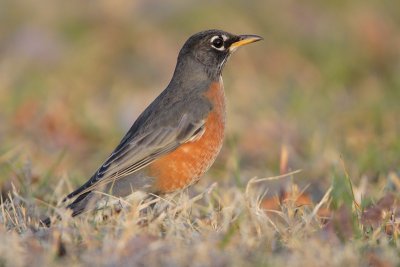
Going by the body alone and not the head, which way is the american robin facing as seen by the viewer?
to the viewer's right
